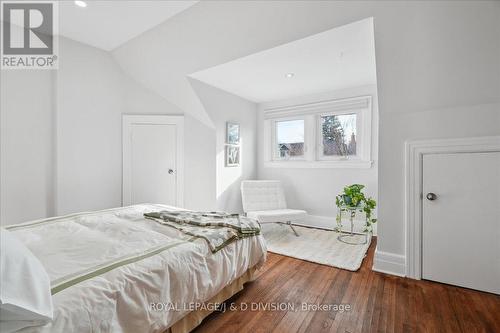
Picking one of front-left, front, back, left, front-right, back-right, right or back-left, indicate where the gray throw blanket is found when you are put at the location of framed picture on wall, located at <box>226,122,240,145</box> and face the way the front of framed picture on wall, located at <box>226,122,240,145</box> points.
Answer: front-right

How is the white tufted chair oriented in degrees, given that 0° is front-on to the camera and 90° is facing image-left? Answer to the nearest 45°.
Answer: approximately 315°

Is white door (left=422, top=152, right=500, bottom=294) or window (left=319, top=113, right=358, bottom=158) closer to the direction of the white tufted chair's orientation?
the white door

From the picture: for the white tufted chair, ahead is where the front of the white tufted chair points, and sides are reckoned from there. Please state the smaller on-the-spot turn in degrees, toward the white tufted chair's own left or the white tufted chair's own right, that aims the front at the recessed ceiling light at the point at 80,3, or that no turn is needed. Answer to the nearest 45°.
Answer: approximately 90° to the white tufted chair's own right

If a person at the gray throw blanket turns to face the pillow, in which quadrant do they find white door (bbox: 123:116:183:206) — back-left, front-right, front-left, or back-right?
back-right

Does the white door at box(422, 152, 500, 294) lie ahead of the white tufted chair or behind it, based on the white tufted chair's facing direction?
ahead

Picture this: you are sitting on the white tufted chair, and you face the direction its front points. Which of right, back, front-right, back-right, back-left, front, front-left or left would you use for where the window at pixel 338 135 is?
front-left

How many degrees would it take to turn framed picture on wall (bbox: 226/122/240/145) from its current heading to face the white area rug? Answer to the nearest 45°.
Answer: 0° — it already faces it

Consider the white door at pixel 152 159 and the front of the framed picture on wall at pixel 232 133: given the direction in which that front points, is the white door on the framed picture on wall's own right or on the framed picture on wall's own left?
on the framed picture on wall's own right

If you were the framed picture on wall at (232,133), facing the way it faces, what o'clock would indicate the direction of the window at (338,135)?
The window is roughly at 11 o'clock from the framed picture on wall.

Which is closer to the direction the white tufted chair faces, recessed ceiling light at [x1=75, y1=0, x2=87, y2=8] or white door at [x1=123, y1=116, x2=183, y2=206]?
the recessed ceiling light

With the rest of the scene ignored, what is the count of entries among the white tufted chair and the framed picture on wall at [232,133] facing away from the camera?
0
